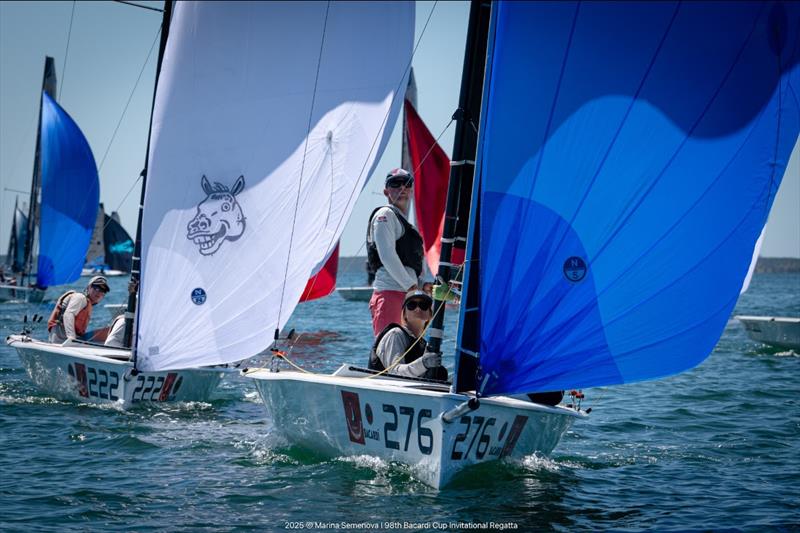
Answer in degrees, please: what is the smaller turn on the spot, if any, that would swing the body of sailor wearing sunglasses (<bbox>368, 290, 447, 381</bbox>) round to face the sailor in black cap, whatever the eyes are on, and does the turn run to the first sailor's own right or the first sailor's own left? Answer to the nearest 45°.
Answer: approximately 180°

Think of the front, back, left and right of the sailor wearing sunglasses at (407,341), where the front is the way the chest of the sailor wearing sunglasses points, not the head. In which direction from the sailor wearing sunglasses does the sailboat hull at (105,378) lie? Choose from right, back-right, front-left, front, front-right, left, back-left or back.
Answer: back

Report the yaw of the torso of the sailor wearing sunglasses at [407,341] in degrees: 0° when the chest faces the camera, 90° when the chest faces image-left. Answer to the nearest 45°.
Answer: approximately 315°

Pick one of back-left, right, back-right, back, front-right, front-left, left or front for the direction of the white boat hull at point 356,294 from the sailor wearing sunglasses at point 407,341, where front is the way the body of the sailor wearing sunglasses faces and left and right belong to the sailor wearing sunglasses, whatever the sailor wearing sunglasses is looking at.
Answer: back-left

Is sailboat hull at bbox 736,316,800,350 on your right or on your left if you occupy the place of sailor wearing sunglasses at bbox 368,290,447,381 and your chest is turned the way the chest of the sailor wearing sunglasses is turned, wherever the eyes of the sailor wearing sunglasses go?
on your left

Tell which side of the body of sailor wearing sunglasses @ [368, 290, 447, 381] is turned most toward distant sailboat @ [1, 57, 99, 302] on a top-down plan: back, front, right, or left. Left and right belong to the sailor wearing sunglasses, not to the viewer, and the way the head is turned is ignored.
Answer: back
